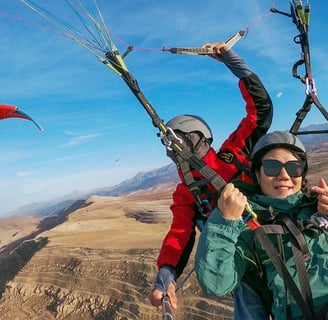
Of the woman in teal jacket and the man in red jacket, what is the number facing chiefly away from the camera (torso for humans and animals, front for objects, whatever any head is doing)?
0

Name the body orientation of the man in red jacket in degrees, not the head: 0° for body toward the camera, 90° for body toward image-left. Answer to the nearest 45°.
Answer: approximately 45°

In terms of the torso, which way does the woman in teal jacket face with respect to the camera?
toward the camera

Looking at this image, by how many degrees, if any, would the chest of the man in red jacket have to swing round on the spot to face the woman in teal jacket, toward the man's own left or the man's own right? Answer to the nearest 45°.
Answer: approximately 45° to the man's own left

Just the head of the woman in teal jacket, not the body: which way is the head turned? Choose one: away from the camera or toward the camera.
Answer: toward the camera

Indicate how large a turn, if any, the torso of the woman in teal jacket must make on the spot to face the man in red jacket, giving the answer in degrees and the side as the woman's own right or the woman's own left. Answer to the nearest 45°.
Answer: approximately 180°
